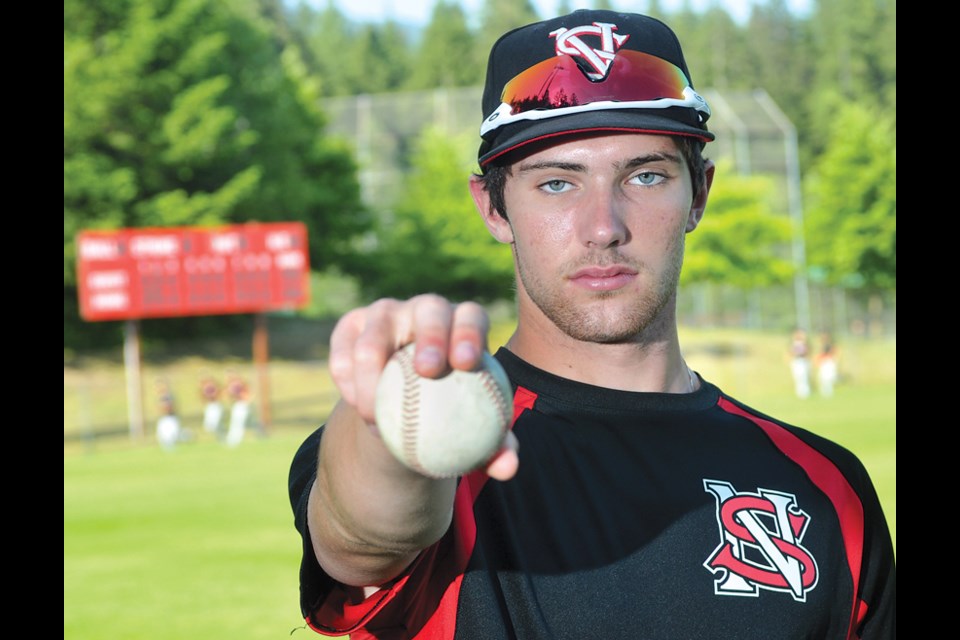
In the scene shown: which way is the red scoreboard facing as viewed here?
toward the camera

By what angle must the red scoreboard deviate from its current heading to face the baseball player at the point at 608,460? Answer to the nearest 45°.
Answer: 0° — it already faces them

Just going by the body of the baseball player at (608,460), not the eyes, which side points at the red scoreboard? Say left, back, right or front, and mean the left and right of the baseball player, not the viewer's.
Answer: back

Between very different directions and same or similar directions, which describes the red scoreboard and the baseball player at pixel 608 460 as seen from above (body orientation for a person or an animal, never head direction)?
same or similar directions

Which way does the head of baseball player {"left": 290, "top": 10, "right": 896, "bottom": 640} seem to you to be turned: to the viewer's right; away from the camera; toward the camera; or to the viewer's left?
toward the camera

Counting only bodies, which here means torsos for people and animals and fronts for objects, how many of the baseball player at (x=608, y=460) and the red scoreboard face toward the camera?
2

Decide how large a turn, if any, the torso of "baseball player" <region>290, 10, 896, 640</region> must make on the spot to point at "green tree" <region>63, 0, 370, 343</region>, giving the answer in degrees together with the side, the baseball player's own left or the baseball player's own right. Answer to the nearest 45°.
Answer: approximately 180°

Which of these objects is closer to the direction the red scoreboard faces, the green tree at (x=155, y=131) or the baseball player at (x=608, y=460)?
the baseball player

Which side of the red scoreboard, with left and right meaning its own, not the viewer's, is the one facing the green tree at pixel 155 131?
back
